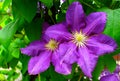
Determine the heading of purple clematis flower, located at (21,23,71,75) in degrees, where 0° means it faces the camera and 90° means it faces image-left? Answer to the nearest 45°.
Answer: approximately 0°

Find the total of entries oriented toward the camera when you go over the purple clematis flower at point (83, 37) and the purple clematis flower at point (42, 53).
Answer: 2
